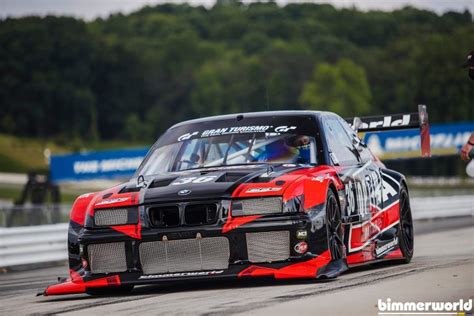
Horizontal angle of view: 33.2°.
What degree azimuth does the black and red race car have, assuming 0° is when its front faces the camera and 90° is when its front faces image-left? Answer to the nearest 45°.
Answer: approximately 45°

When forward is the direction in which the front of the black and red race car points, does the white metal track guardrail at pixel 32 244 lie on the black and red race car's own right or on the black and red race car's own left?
on the black and red race car's own right
